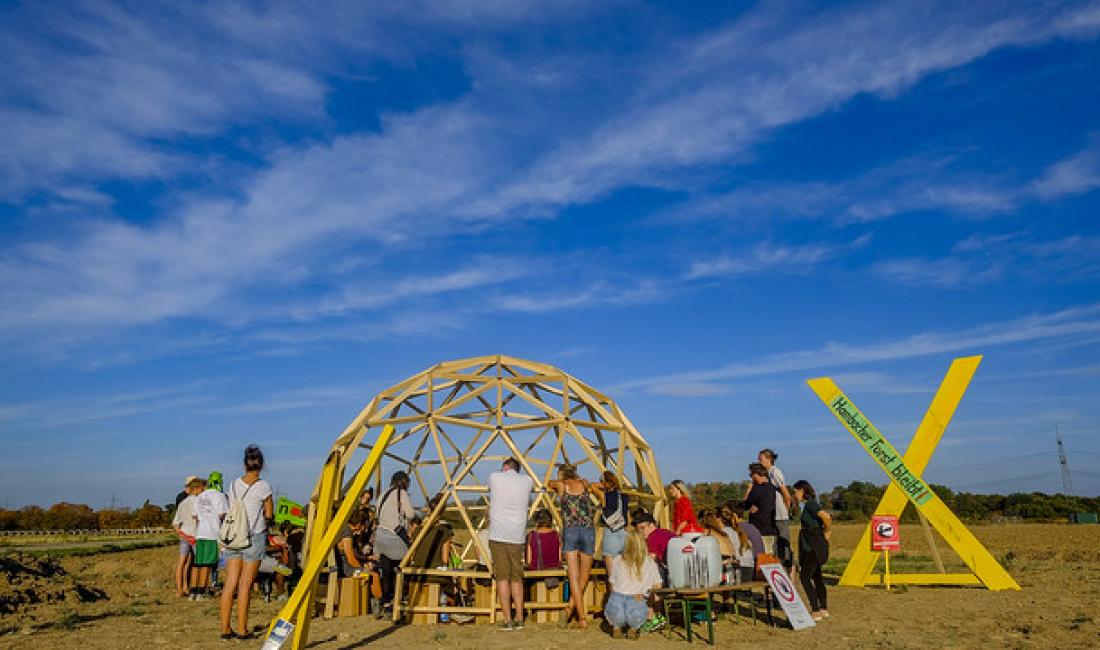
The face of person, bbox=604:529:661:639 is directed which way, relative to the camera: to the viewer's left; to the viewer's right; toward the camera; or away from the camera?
away from the camera

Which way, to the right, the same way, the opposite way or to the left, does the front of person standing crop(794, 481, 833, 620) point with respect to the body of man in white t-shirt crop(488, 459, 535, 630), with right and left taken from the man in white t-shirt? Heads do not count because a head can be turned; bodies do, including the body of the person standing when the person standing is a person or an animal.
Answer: to the left

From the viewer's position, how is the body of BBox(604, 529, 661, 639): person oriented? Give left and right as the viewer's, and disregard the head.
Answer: facing away from the viewer

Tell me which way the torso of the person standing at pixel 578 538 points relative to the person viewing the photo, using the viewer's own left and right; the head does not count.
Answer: facing away from the viewer

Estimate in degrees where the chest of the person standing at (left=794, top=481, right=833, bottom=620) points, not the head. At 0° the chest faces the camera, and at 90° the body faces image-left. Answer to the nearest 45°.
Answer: approximately 90°

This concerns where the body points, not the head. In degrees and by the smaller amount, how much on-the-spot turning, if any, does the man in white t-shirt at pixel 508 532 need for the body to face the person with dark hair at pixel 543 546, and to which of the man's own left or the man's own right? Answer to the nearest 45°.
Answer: approximately 45° to the man's own right

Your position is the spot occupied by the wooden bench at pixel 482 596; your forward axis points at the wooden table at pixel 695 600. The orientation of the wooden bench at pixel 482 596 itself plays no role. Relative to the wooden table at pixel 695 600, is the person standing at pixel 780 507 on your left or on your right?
left

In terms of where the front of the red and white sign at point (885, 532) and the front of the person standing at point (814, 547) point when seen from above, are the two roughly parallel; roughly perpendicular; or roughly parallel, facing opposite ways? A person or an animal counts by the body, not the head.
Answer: roughly perpendicular

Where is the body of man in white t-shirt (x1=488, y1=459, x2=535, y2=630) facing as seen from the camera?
away from the camera

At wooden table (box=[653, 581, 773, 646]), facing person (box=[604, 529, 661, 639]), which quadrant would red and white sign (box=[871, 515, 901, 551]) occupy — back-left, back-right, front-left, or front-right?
back-right

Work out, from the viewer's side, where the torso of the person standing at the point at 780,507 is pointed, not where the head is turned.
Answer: to the viewer's left

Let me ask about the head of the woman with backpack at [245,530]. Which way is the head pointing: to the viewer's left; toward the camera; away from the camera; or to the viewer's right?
away from the camera
